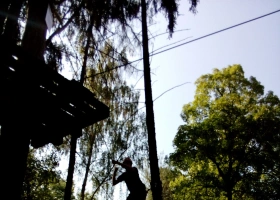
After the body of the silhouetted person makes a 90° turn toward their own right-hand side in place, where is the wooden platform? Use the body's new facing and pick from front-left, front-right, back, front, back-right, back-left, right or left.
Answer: back-left

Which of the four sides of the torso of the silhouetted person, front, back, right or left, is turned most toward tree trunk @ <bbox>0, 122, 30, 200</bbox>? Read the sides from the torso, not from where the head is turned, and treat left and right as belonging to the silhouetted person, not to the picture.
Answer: front

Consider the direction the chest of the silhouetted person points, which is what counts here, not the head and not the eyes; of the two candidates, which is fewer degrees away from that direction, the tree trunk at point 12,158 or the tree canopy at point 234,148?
the tree trunk

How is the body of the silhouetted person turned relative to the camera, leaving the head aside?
to the viewer's left

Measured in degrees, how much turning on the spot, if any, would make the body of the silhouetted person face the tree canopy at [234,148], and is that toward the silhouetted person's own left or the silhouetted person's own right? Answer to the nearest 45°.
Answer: approximately 135° to the silhouetted person's own right

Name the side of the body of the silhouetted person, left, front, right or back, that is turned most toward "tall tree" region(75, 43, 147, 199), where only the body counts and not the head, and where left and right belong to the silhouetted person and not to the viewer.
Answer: right
